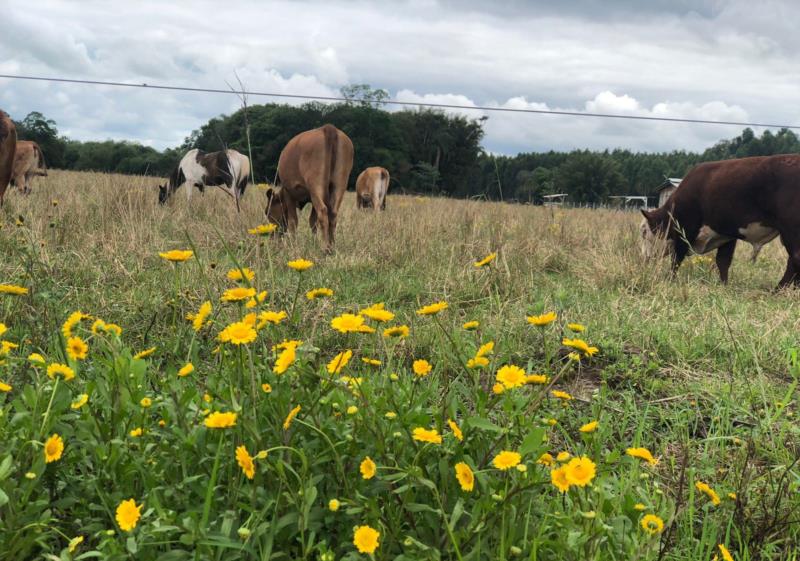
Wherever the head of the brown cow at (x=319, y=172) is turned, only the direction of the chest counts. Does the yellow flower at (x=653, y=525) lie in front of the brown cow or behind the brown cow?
behind

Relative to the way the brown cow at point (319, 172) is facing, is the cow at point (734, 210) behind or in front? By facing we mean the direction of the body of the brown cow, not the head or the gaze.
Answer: behind

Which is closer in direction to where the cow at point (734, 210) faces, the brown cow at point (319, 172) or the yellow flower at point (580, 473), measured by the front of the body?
the brown cow

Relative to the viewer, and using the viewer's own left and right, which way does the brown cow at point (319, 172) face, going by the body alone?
facing away from the viewer and to the left of the viewer

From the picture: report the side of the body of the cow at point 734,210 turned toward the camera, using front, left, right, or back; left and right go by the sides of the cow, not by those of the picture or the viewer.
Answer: left

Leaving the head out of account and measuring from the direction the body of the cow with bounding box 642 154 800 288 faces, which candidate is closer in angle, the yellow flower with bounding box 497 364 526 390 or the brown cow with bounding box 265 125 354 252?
the brown cow

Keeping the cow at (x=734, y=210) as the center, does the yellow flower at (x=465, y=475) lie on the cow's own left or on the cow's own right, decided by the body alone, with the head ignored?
on the cow's own left
